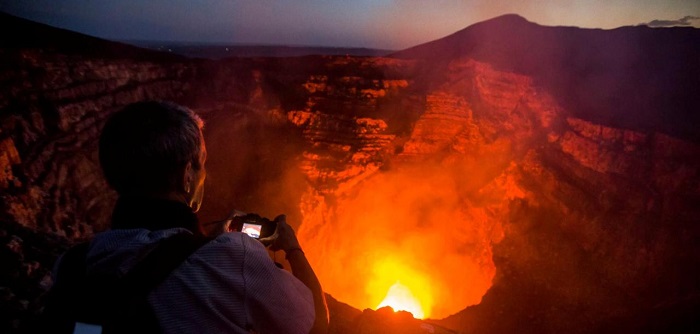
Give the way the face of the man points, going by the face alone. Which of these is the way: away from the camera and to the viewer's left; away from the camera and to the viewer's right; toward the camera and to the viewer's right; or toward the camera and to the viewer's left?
away from the camera and to the viewer's right

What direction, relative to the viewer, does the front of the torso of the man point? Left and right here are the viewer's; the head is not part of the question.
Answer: facing away from the viewer and to the right of the viewer
